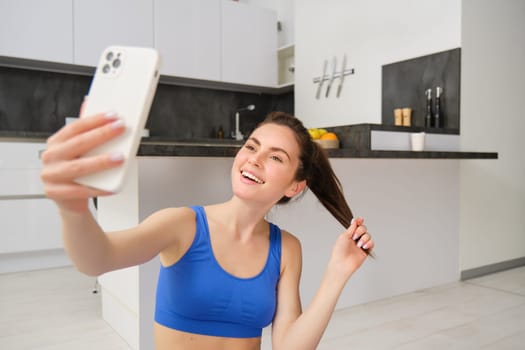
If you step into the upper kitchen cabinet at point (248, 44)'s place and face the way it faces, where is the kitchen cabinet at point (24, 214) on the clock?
The kitchen cabinet is roughly at 3 o'clock from the upper kitchen cabinet.

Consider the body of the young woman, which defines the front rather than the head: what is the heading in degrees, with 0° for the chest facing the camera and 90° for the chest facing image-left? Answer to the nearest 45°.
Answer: approximately 0°

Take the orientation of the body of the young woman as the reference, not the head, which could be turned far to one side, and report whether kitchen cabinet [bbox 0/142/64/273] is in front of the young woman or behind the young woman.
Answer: behind

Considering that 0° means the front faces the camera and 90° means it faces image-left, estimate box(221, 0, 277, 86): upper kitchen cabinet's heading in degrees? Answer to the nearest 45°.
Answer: approximately 315°

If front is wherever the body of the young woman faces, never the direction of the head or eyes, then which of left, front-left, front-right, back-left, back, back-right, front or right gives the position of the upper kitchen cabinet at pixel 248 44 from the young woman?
back

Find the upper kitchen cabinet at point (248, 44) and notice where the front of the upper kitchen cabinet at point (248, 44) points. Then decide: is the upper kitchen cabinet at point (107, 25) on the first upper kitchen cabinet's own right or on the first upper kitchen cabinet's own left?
on the first upper kitchen cabinet's own right

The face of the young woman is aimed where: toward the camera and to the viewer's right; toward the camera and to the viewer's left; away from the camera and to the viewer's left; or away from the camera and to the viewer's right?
toward the camera and to the viewer's left

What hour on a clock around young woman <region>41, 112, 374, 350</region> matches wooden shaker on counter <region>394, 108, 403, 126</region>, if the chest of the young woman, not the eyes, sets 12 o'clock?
The wooden shaker on counter is roughly at 7 o'clock from the young woman.

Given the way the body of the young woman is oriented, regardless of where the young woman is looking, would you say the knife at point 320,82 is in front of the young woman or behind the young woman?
behind

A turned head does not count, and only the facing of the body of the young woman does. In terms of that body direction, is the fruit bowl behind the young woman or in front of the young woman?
behind

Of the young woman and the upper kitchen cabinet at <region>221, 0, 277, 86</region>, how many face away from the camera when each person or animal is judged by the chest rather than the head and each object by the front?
0

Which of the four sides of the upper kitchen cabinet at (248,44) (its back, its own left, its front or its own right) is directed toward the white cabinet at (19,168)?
right
